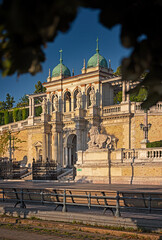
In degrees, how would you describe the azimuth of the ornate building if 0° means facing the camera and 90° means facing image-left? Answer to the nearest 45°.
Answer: approximately 45°

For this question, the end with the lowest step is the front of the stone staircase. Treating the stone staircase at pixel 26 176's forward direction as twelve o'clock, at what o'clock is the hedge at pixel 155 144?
The hedge is roughly at 8 o'clock from the stone staircase.
